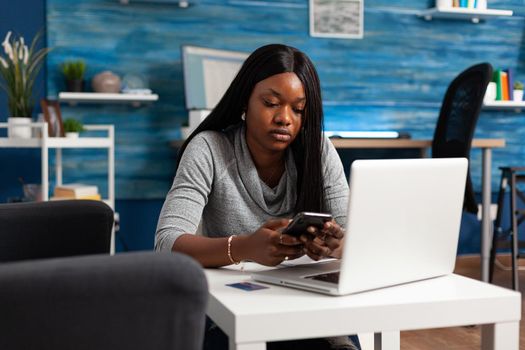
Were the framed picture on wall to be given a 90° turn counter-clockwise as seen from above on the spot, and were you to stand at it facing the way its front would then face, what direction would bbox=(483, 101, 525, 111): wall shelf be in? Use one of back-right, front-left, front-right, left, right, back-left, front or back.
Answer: front

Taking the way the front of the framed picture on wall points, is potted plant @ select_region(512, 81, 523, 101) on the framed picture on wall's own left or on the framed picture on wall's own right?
on the framed picture on wall's own left

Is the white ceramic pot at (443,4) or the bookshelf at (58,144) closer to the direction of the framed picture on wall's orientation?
the bookshelf

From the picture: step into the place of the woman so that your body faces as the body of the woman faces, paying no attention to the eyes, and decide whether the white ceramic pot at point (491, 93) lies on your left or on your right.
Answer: on your left

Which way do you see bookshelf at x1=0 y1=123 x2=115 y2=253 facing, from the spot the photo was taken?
facing the viewer

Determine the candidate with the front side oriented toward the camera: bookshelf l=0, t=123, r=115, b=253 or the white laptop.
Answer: the bookshelf

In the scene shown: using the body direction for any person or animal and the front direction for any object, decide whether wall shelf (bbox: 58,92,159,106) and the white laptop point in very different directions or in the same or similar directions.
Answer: very different directions

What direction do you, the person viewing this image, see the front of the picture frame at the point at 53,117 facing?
facing the viewer and to the right of the viewer

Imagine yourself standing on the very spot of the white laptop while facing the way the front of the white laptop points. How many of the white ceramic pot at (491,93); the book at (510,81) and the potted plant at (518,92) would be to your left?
0

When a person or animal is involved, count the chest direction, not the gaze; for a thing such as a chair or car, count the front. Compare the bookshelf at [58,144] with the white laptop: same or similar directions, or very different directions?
very different directions

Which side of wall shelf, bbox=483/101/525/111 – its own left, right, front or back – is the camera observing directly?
front

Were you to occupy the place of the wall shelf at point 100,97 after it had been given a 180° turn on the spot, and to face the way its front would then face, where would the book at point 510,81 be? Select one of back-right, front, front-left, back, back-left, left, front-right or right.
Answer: right

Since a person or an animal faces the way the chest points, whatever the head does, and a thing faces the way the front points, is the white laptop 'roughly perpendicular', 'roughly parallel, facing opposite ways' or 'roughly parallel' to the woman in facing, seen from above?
roughly parallel, facing opposite ways

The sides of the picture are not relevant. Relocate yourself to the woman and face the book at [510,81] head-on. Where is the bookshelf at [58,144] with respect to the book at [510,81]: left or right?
left

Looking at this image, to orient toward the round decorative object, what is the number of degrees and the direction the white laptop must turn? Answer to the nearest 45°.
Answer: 0° — it already faces it

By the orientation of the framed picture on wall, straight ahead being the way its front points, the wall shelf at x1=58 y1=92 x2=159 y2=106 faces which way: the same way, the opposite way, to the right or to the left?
the same way

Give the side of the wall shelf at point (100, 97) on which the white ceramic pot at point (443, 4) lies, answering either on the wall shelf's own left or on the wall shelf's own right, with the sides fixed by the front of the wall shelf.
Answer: on the wall shelf's own left

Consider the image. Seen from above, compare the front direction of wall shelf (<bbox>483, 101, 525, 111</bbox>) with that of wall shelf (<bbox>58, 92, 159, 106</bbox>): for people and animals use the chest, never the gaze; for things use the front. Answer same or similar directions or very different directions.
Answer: same or similar directions
